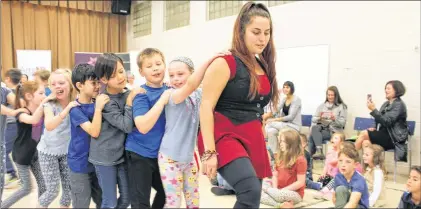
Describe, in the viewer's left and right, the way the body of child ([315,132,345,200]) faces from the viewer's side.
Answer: facing to the left of the viewer

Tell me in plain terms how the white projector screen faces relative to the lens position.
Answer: facing the viewer and to the left of the viewer

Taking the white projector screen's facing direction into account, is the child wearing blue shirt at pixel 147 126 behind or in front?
in front

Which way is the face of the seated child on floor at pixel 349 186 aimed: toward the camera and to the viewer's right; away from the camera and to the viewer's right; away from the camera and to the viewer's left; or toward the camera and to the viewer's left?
toward the camera and to the viewer's left

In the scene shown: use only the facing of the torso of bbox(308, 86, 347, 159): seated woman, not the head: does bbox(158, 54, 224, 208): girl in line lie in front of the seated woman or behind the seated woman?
in front

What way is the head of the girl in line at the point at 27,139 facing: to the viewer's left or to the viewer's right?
to the viewer's right

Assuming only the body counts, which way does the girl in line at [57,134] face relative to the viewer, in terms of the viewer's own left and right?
facing the viewer and to the right of the viewer

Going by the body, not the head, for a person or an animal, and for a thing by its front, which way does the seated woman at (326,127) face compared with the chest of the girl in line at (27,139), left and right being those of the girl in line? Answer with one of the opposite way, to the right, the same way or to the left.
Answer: the opposite way

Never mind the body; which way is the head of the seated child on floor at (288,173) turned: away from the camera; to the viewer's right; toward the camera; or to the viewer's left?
to the viewer's left

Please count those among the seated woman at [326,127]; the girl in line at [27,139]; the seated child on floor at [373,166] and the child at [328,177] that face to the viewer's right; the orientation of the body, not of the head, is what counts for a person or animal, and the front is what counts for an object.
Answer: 1
